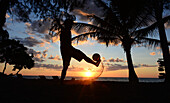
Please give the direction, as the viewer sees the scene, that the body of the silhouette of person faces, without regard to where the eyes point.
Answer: to the viewer's right

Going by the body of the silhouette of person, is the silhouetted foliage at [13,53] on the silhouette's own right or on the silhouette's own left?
on the silhouette's own left

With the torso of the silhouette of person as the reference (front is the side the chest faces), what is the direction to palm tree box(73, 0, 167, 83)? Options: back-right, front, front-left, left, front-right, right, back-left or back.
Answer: front-left

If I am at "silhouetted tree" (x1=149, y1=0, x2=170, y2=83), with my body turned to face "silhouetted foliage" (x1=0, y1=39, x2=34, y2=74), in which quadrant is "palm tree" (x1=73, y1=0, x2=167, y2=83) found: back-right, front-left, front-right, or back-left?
front-left
